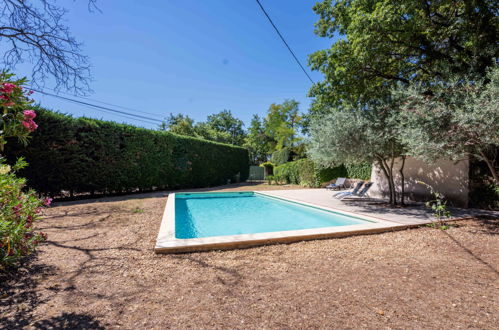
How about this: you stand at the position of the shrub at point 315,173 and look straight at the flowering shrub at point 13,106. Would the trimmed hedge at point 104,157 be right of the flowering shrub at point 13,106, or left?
right

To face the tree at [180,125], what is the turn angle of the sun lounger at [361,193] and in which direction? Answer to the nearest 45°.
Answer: approximately 45° to its right

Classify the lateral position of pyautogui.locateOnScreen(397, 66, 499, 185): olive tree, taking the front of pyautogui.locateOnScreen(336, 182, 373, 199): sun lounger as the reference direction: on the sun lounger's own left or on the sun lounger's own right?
on the sun lounger's own left

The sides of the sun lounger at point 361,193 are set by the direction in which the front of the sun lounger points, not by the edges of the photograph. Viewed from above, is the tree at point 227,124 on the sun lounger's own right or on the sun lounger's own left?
on the sun lounger's own right

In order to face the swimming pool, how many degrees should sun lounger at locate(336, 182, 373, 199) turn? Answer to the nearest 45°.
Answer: approximately 45° to its left

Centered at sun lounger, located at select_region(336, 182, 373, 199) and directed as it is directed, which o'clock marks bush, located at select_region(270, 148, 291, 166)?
The bush is roughly at 2 o'clock from the sun lounger.

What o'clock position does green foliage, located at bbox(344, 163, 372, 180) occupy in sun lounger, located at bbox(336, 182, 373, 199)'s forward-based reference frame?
The green foliage is roughly at 3 o'clock from the sun lounger.

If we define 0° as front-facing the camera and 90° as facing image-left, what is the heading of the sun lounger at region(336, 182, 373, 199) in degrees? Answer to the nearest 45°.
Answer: approximately 90°

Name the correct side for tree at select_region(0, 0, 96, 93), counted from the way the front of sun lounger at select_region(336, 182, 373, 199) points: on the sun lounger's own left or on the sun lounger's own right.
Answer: on the sun lounger's own left
